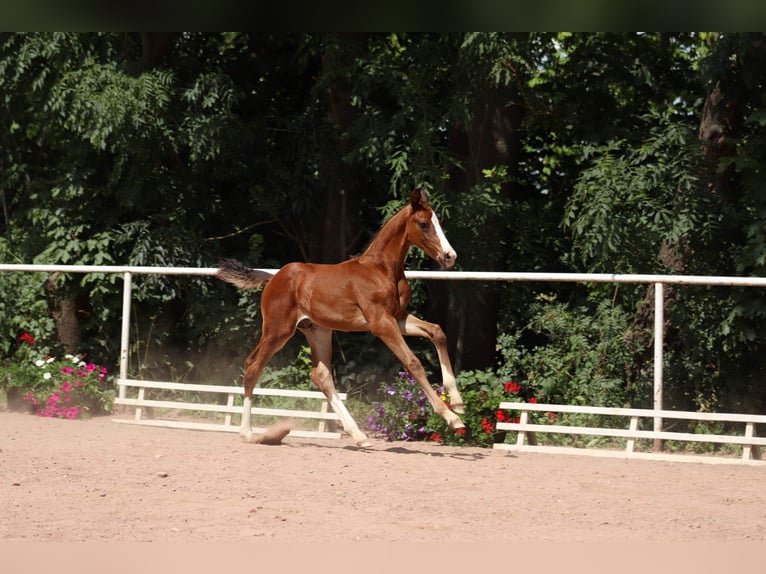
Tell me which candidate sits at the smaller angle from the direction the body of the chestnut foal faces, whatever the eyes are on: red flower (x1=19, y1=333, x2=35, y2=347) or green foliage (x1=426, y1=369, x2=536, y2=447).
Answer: the green foliage

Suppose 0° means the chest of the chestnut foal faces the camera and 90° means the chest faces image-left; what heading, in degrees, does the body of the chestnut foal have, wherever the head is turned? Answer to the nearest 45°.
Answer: approximately 270°

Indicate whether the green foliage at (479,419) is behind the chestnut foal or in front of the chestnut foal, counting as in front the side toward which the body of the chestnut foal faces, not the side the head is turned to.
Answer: in front

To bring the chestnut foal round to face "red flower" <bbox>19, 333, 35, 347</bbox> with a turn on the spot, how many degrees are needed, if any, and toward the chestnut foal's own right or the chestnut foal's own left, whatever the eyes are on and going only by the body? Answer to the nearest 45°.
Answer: approximately 135° to the chestnut foal's own left

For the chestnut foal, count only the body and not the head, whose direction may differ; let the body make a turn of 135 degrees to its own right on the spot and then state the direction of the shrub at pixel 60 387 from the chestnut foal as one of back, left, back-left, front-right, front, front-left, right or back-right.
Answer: right

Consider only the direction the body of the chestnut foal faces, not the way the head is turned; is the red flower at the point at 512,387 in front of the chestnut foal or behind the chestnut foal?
in front
